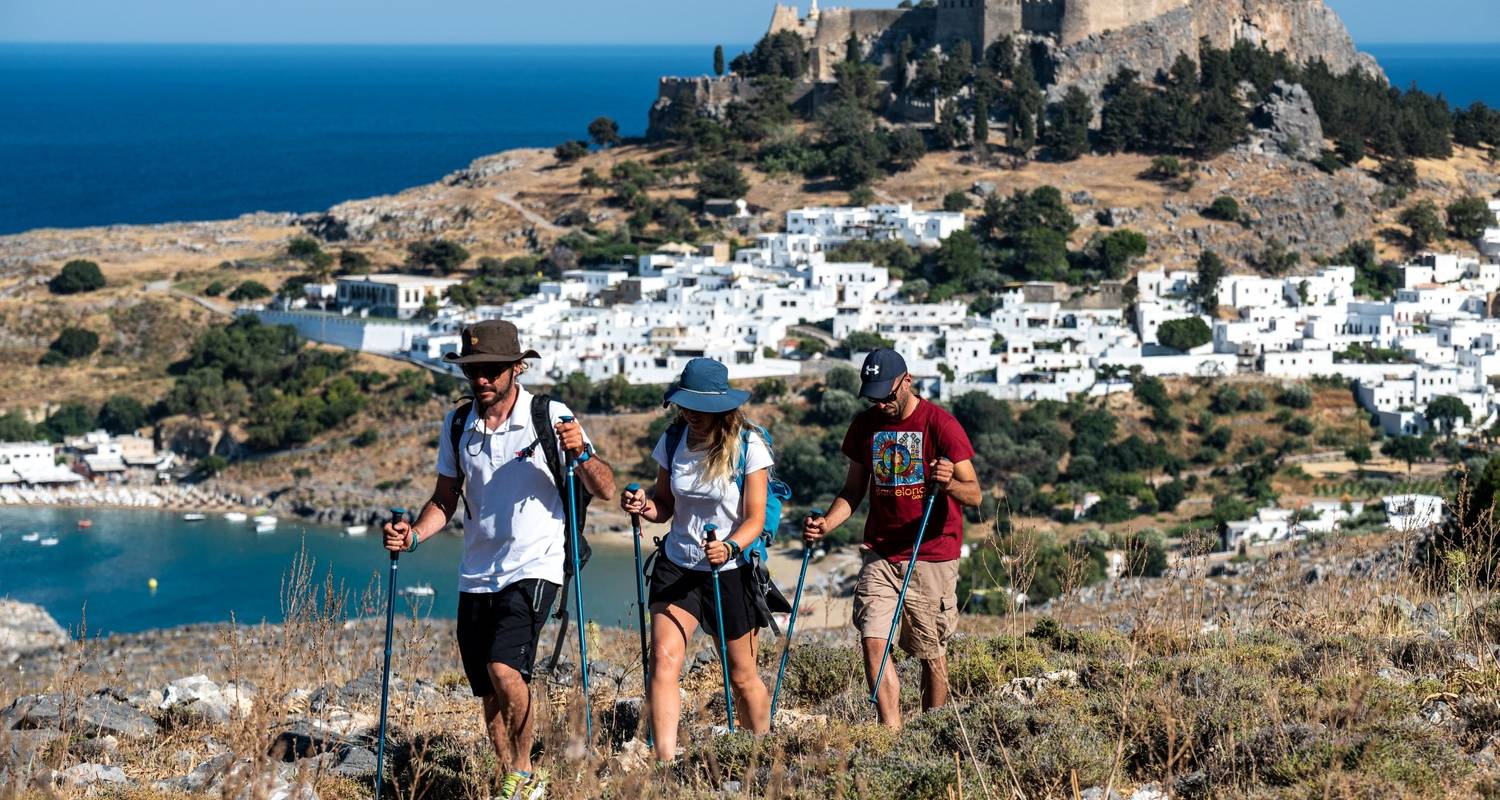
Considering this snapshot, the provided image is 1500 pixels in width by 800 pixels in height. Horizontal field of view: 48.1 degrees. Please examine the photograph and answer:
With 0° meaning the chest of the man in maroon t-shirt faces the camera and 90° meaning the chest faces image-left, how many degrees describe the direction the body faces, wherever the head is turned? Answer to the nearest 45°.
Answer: approximately 45°

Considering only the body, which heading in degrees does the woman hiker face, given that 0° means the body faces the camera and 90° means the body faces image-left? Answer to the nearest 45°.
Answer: approximately 45°

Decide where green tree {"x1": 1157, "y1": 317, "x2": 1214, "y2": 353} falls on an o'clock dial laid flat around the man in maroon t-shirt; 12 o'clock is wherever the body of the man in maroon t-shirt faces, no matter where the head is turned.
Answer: The green tree is roughly at 5 o'clock from the man in maroon t-shirt.

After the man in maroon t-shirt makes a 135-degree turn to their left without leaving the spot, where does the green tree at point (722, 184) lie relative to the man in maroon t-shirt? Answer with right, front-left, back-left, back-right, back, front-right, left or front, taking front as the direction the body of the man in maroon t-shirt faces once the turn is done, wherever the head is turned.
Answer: left

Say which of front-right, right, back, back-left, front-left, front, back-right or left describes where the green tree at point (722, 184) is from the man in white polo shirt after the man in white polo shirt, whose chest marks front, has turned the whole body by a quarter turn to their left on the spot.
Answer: back-left

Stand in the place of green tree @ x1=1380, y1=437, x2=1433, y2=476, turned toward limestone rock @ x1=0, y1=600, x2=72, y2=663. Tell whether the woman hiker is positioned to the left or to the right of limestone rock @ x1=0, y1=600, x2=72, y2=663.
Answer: left

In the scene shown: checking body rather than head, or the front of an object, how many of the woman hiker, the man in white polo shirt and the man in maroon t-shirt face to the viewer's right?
0

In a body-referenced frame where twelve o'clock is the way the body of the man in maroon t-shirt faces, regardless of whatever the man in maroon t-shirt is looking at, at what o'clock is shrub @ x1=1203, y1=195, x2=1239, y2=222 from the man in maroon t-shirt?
The shrub is roughly at 5 o'clock from the man in maroon t-shirt.

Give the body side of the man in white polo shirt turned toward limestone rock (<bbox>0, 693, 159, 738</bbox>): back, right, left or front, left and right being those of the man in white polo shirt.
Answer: right

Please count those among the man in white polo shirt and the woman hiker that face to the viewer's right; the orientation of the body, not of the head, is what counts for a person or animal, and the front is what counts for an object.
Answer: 0

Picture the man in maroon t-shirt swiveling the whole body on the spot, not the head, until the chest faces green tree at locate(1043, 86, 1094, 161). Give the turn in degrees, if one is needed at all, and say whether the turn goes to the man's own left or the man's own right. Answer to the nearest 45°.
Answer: approximately 135° to the man's own right

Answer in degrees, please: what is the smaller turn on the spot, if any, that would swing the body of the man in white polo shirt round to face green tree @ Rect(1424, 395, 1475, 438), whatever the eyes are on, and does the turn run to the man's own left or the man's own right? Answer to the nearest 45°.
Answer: approximately 180°

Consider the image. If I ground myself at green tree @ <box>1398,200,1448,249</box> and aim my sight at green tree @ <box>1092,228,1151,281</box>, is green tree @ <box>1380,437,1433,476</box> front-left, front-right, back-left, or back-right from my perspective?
front-left

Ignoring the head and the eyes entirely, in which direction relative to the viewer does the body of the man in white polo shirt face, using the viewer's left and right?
facing the viewer and to the left of the viewer
